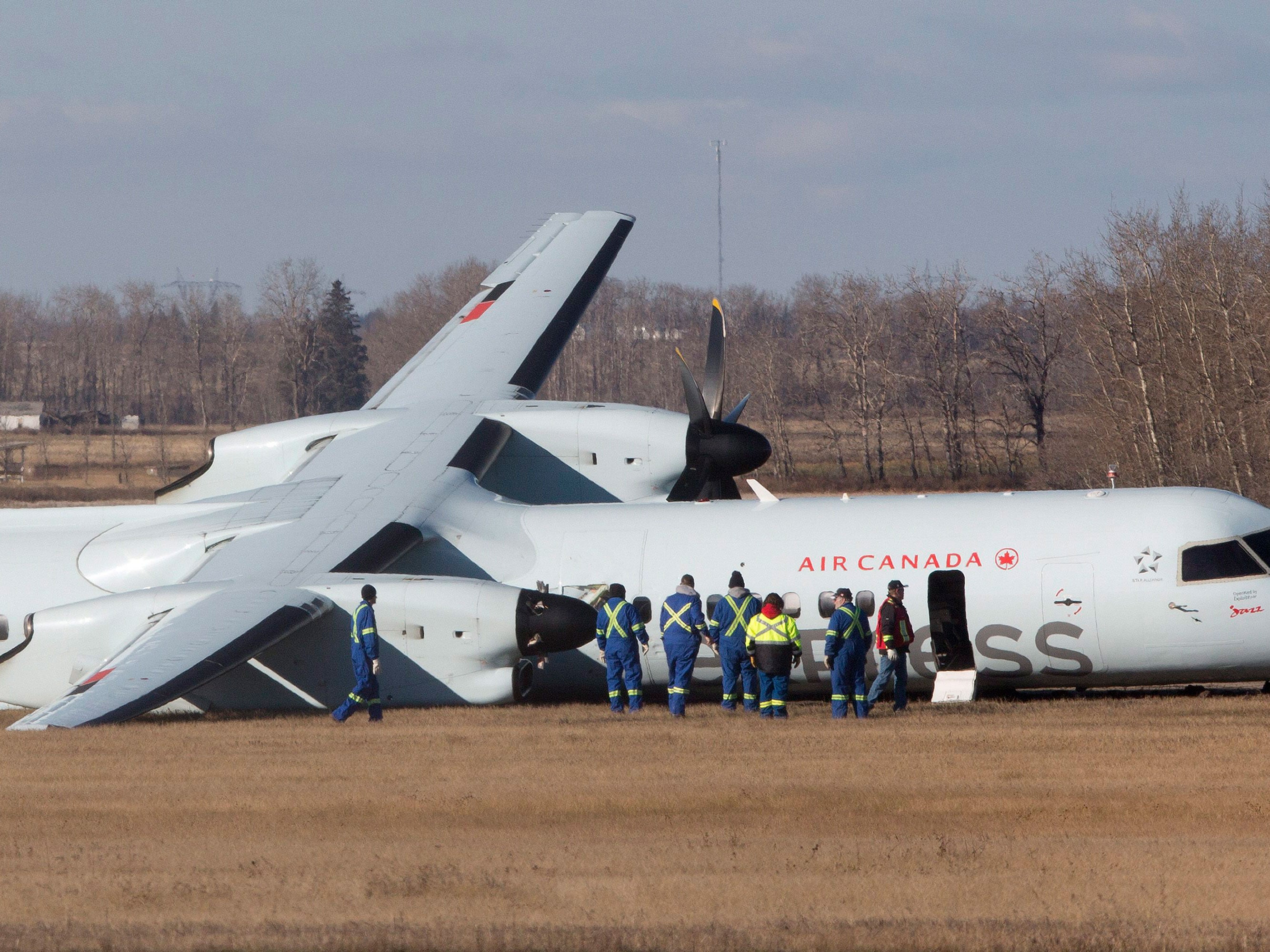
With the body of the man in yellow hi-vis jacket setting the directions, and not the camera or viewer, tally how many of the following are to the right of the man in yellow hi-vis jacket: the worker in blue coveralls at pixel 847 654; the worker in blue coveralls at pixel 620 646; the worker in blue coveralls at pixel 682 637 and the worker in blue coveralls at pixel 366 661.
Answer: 1

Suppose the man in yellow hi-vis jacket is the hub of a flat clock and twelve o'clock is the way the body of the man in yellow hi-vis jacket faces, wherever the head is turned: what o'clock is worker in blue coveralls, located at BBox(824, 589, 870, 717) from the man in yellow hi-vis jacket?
The worker in blue coveralls is roughly at 3 o'clock from the man in yellow hi-vis jacket.

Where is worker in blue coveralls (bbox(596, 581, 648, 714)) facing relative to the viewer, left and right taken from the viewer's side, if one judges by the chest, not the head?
facing away from the viewer

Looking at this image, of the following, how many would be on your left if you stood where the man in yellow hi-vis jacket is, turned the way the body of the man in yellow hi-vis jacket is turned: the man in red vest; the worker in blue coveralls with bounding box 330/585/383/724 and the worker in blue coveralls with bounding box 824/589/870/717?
1

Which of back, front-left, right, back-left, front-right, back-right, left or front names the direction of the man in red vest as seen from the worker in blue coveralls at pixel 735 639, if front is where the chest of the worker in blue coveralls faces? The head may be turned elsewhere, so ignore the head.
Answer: right

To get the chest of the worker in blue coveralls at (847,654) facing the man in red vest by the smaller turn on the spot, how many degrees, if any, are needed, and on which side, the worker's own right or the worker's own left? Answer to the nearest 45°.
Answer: approximately 90° to the worker's own right

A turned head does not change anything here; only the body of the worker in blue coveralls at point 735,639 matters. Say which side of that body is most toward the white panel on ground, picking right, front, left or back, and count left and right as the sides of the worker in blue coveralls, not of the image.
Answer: right

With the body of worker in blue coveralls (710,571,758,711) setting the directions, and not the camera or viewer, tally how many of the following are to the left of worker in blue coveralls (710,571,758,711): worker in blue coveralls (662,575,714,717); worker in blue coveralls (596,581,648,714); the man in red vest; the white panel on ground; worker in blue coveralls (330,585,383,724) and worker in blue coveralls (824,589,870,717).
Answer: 3

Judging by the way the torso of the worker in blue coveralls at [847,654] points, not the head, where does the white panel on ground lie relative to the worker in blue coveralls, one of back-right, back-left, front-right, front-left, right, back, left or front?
right

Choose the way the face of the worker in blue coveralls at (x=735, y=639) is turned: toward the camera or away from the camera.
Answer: away from the camera

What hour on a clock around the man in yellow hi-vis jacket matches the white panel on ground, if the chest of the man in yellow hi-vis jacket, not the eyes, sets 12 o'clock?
The white panel on ground is roughly at 2 o'clock from the man in yellow hi-vis jacket.

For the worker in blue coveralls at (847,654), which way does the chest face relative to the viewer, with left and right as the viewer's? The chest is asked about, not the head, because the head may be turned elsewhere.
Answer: facing away from the viewer and to the left of the viewer

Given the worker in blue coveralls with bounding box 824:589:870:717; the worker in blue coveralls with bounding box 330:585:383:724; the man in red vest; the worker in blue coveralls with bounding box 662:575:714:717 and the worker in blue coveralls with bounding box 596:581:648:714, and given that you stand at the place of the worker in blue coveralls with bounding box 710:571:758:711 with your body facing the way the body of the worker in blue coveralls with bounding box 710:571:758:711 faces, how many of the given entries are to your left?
3

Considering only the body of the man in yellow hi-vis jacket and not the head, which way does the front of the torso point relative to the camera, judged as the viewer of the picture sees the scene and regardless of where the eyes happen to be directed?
away from the camera

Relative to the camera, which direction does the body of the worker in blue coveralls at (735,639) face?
away from the camera

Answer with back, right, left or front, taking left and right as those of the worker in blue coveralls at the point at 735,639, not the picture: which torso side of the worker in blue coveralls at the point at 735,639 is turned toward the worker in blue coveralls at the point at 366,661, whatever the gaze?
left

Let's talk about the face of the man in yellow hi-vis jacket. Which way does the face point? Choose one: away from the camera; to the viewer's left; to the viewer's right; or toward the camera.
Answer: away from the camera

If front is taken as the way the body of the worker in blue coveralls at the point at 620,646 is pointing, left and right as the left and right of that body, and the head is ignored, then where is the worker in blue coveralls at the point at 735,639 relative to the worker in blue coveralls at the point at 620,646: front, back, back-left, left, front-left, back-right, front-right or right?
right
